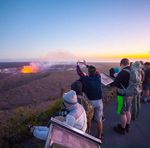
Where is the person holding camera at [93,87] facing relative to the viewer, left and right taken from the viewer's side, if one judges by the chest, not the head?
facing away from the viewer and to the left of the viewer

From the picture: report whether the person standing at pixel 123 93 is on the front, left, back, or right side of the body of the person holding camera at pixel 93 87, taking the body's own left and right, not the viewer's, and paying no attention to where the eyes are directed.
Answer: right

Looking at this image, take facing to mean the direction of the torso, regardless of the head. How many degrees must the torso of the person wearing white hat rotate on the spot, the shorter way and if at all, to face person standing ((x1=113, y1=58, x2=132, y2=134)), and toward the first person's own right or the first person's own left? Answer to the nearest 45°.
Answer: approximately 135° to the first person's own right

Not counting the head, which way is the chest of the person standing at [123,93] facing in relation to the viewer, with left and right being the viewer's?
facing to the left of the viewer

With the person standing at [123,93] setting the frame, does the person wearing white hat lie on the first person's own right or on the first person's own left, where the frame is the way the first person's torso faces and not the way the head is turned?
on the first person's own left

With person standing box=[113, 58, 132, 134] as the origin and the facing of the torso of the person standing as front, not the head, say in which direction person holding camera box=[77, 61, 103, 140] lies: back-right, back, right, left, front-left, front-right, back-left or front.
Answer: front-left

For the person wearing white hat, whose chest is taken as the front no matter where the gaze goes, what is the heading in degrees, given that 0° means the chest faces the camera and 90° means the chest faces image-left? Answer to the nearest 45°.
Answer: approximately 90°
